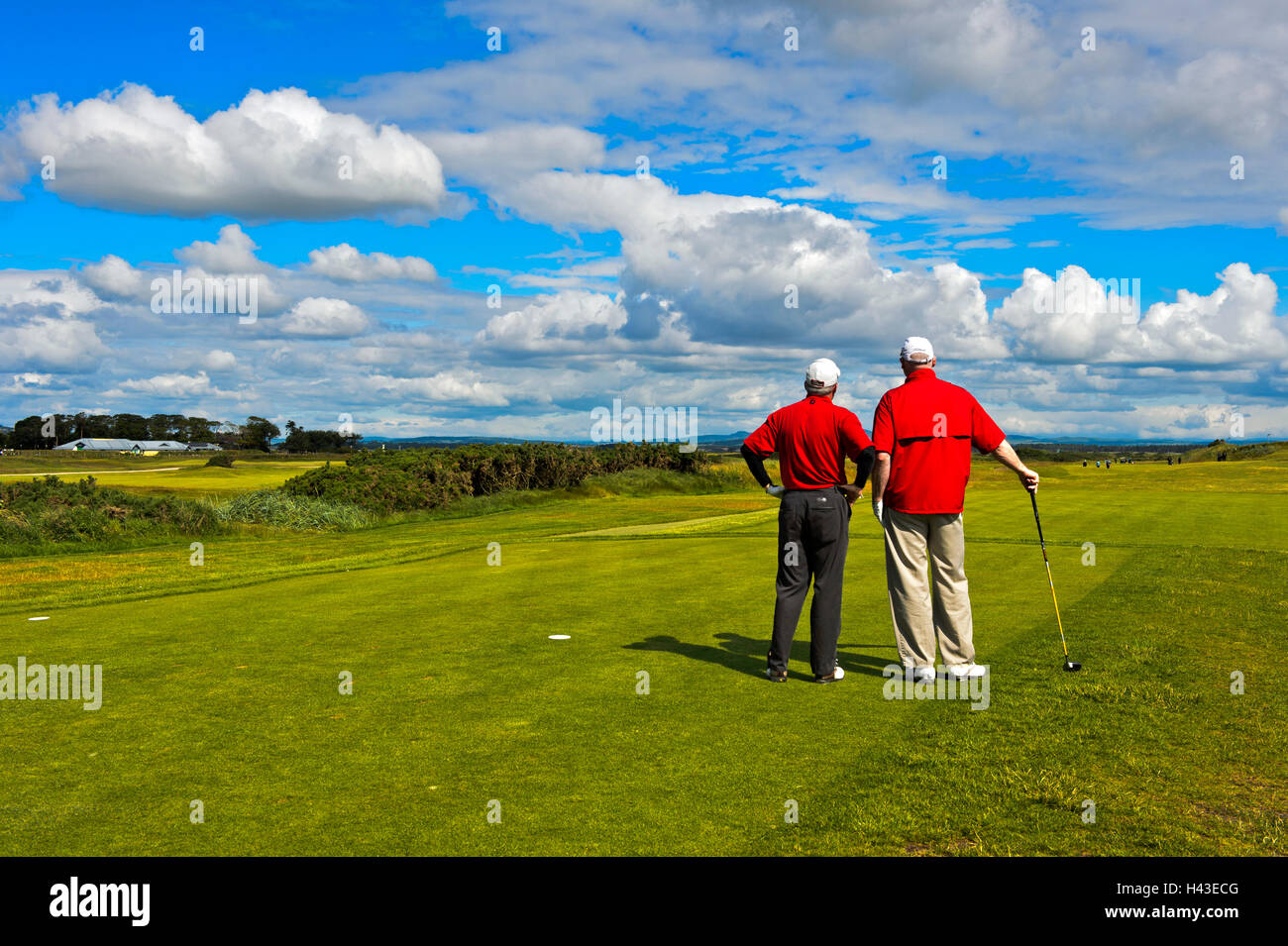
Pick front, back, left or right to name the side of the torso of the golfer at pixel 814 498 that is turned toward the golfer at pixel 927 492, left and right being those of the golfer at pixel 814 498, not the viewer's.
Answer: right

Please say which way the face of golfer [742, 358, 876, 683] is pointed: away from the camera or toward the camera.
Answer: away from the camera

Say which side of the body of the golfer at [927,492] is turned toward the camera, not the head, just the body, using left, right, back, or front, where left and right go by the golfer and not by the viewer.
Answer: back

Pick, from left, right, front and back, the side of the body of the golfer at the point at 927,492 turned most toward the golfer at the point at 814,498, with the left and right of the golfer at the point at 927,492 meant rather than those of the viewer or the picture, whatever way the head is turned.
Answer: left

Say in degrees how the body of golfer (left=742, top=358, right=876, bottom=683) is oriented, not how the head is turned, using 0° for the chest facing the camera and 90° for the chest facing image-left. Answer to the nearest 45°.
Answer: approximately 180°

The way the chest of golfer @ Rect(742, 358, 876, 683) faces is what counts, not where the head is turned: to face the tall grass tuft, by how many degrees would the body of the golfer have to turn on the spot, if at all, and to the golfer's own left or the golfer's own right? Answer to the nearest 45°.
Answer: approximately 45° to the golfer's own left

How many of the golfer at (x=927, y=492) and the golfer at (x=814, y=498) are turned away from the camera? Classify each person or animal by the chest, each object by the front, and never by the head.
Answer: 2
